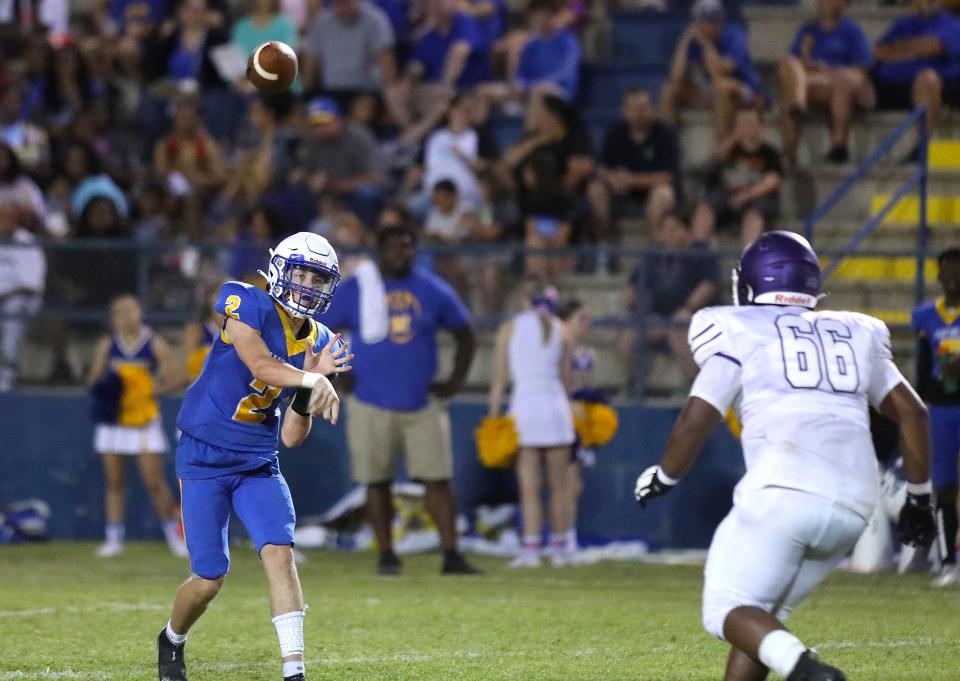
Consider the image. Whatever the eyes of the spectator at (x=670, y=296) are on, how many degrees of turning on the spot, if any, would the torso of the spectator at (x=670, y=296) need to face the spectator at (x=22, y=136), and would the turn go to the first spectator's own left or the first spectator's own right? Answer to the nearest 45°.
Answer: approximately 135° to the first spectator's own right

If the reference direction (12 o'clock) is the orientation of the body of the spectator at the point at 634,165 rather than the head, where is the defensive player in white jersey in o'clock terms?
The defensive player in white jersey is roughly at 12 o'clock from the spectator.

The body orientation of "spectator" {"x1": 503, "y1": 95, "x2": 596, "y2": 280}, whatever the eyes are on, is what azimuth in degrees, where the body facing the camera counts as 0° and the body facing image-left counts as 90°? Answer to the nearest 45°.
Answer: approximately 45°

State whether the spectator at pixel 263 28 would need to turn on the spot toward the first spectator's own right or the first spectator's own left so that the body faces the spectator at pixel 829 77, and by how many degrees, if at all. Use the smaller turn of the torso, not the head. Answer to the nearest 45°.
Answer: approximately 45° to the first spectator's own left

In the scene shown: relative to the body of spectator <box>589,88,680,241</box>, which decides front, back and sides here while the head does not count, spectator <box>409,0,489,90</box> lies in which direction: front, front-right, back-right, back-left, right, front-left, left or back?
back-right

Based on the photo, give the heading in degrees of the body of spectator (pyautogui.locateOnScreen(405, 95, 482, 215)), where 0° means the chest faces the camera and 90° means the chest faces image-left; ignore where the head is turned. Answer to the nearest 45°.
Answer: approximately 0°

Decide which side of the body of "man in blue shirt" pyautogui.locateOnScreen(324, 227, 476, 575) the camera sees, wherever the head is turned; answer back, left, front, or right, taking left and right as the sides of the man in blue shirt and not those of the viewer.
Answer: front

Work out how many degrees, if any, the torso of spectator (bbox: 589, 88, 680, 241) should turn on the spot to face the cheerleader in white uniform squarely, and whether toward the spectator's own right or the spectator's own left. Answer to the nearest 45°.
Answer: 0° — they already face them

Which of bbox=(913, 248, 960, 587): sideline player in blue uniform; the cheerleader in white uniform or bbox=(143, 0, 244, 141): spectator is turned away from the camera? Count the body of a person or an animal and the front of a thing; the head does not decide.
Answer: the cheerleader in white uniform

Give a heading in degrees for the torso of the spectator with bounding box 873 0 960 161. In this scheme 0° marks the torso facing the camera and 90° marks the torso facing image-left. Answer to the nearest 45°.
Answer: approximately 0°

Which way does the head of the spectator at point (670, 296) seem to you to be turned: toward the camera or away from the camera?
toward the camera

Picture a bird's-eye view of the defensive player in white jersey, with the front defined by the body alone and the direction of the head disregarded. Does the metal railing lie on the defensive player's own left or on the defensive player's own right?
on the defensive player's own right

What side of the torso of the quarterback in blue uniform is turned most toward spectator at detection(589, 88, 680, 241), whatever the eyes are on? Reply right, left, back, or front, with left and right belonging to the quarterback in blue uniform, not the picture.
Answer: left

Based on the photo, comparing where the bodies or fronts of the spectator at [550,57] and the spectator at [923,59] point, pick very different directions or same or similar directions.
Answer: same or similar directions

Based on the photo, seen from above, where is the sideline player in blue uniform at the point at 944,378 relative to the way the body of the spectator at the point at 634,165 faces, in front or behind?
in front

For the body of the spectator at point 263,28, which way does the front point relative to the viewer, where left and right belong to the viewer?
facing the viewer

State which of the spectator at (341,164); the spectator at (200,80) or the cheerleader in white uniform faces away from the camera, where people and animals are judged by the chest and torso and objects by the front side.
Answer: the cheerleader in white uniform

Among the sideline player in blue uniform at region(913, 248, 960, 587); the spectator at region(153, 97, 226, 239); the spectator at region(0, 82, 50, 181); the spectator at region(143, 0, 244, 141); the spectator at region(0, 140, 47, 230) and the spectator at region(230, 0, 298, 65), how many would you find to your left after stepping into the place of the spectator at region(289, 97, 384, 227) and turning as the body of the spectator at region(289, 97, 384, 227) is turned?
1

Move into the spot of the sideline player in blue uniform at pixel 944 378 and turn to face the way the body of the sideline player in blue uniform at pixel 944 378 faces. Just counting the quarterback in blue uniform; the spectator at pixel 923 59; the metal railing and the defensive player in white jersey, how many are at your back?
2
